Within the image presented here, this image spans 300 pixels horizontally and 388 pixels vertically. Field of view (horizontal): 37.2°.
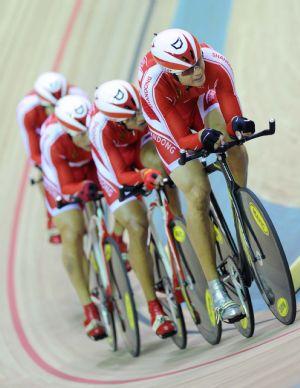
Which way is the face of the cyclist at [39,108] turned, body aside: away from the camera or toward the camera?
toward the camera

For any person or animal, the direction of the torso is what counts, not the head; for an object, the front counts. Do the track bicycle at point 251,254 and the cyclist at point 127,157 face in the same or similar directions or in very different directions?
same or similar directions

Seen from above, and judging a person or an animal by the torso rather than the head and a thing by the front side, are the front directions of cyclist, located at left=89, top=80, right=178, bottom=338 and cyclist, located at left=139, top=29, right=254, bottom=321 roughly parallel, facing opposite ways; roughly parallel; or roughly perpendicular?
roughly parallel

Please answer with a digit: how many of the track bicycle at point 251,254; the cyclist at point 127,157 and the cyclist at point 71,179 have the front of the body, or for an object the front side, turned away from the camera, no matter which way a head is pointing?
0

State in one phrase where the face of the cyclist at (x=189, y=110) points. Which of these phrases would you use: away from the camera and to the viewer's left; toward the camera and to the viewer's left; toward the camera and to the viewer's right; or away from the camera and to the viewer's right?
toward the camera and to the viewer's right

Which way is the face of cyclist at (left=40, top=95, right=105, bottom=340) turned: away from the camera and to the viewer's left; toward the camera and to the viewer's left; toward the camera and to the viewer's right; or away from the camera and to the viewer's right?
toward the camera and to the viewer's right

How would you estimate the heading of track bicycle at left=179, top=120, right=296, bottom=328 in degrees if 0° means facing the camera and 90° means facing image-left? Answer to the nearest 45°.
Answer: approximately 315°

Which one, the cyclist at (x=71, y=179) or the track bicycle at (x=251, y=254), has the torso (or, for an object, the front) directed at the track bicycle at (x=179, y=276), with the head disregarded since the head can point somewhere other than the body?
the cyclist

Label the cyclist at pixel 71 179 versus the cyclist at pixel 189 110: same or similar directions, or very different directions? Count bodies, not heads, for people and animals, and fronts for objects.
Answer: same or similar directions

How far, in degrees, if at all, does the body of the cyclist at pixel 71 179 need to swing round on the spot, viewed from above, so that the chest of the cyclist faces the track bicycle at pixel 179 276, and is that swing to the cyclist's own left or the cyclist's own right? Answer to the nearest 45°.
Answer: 0° — they already face it

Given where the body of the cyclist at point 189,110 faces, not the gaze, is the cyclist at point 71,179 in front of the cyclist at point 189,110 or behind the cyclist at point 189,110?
behind

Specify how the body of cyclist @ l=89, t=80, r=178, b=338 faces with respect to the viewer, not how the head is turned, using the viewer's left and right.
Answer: facing the viewer and to the right of the viewer

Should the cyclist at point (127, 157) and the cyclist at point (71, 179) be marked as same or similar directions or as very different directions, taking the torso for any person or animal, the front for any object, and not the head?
same or similar directions

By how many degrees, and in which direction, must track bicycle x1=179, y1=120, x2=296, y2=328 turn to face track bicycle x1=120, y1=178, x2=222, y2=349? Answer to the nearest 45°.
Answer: approximately 180°
